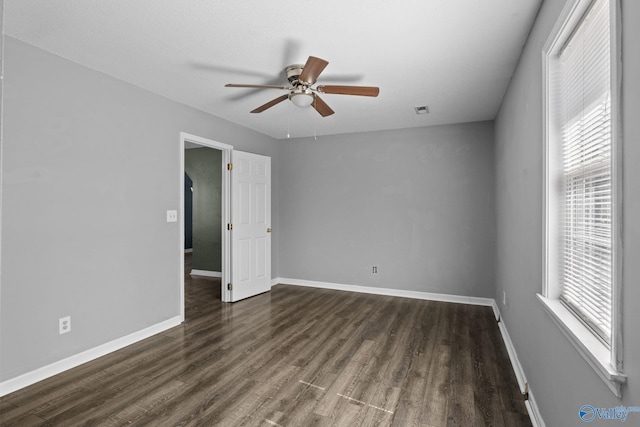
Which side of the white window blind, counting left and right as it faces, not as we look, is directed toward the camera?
left

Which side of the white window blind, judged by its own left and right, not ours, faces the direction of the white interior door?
front
